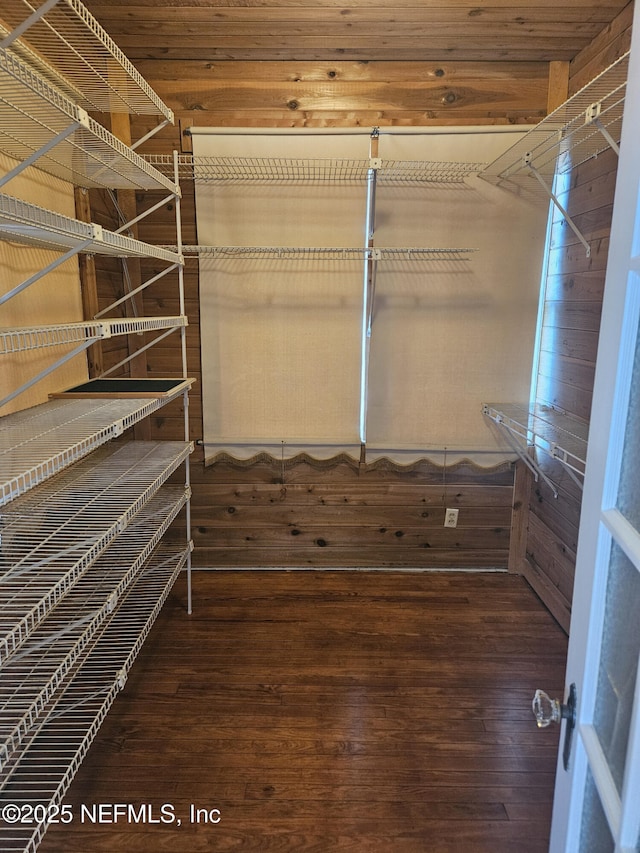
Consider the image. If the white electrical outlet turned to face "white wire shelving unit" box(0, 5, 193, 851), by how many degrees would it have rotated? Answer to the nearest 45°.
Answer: approximately 45° to its right

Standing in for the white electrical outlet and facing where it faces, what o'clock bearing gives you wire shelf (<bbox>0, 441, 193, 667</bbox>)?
The wire shelf is roughly at 1 o'clock from the white electrical outlet.

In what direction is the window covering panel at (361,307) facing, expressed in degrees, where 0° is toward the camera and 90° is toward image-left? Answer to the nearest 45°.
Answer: approximately 0°

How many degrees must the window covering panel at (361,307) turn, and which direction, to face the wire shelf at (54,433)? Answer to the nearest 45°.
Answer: approximately 45° to its right

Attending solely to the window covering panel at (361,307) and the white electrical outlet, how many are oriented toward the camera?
2

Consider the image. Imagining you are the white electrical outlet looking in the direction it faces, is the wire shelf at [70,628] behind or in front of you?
in front

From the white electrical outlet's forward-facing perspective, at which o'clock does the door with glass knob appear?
The door with glass knob is roughly at 12 o'clock from the white electrical outlet.
